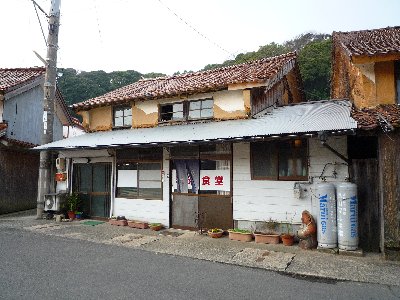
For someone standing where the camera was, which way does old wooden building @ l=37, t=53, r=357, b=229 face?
facing the viewer and to the left of the viewer

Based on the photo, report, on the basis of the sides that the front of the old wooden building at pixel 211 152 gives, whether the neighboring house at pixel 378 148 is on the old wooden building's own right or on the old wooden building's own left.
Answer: on the old wooden building's own left

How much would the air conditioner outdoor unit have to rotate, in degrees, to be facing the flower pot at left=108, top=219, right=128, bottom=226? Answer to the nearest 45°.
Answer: approximately 90° to its left

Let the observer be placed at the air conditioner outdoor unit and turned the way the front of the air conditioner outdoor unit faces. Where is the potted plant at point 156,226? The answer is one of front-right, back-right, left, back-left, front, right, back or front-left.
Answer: left

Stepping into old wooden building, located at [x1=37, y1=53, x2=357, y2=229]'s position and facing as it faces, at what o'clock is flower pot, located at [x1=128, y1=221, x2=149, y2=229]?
The flower pot is roughly at 2 o'clock from the old wooden building.

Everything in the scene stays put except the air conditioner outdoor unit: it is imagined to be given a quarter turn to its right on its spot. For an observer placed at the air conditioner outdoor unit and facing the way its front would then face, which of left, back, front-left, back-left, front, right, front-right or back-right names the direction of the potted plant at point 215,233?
back

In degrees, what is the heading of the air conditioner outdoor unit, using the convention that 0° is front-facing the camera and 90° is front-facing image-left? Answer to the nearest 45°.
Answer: approximately 45°

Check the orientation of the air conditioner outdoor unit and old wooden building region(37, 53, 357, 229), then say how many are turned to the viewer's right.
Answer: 0
